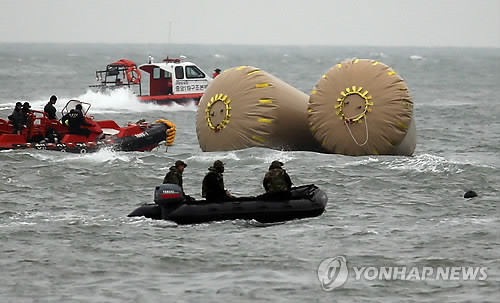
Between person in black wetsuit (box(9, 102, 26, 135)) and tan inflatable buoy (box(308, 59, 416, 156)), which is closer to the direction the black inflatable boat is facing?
the tan inflatable buoy

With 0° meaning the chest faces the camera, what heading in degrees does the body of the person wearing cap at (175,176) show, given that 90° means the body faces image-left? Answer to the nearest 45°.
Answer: approximately 270°

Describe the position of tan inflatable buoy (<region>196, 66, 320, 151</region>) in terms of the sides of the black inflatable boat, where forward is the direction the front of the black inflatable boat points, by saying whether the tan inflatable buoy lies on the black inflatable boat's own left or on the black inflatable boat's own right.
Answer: on the black inflatable boat's own left

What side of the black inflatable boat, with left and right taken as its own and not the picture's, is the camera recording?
right
